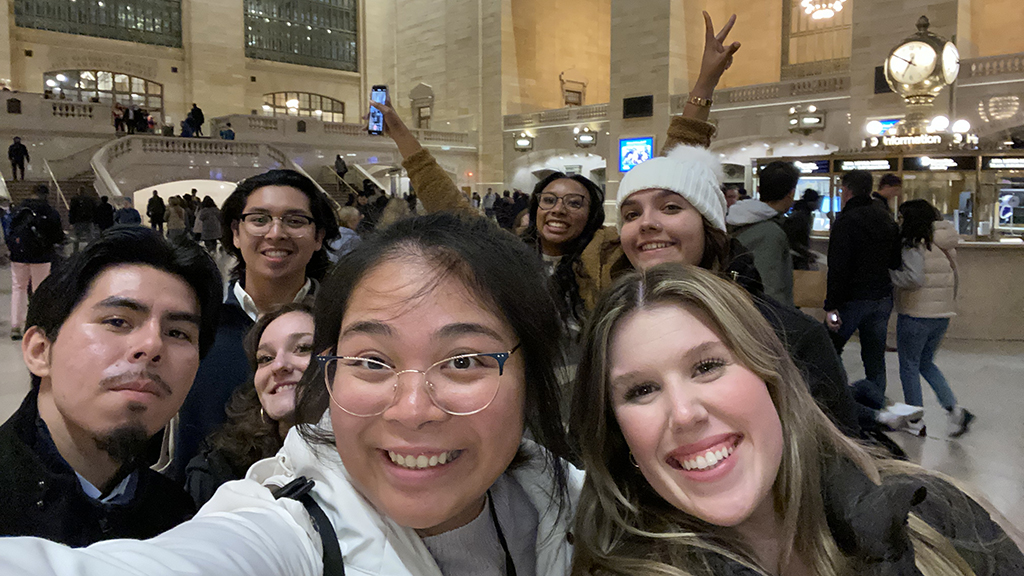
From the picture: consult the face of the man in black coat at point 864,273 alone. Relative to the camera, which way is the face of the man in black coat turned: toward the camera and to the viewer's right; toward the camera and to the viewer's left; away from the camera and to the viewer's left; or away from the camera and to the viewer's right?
away from the camera and to the viewer's left

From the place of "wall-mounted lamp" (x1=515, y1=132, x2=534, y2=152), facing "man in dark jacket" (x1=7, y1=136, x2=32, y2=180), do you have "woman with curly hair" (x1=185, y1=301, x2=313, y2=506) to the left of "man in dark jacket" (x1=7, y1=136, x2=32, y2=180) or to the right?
left

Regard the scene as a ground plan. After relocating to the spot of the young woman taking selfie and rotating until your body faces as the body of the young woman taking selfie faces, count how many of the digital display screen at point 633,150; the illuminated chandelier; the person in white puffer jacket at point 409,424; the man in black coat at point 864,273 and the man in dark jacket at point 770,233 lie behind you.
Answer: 4

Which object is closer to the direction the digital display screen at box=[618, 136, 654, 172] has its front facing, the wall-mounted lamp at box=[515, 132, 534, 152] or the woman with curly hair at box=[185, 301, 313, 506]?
the woman with curly hair

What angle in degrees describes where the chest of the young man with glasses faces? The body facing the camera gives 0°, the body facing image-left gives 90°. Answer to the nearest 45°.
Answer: approximately 0°

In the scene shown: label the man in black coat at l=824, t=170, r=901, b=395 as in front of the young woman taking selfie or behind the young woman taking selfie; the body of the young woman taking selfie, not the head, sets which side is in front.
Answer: behind
